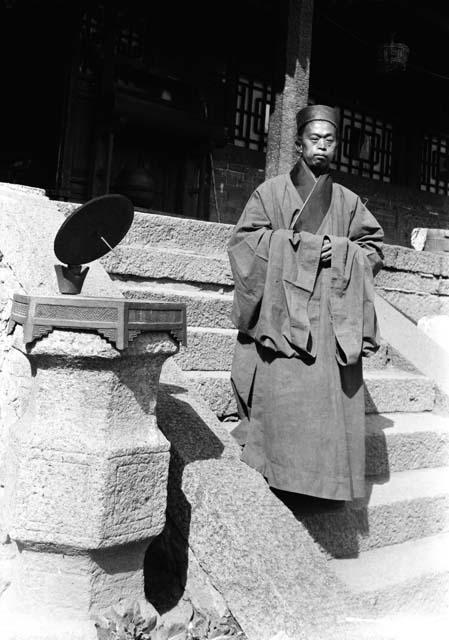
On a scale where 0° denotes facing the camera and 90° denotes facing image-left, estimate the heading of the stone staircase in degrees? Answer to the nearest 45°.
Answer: approximately 315°

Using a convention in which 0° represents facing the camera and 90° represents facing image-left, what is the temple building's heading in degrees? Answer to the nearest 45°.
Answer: approximately 315°

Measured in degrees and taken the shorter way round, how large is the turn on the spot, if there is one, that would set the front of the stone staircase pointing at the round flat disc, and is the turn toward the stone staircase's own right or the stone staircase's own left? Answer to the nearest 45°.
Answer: approximately 90° to the stone staircase's own right
